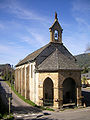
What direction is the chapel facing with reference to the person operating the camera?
facing the viewer and to the right of the viewer
